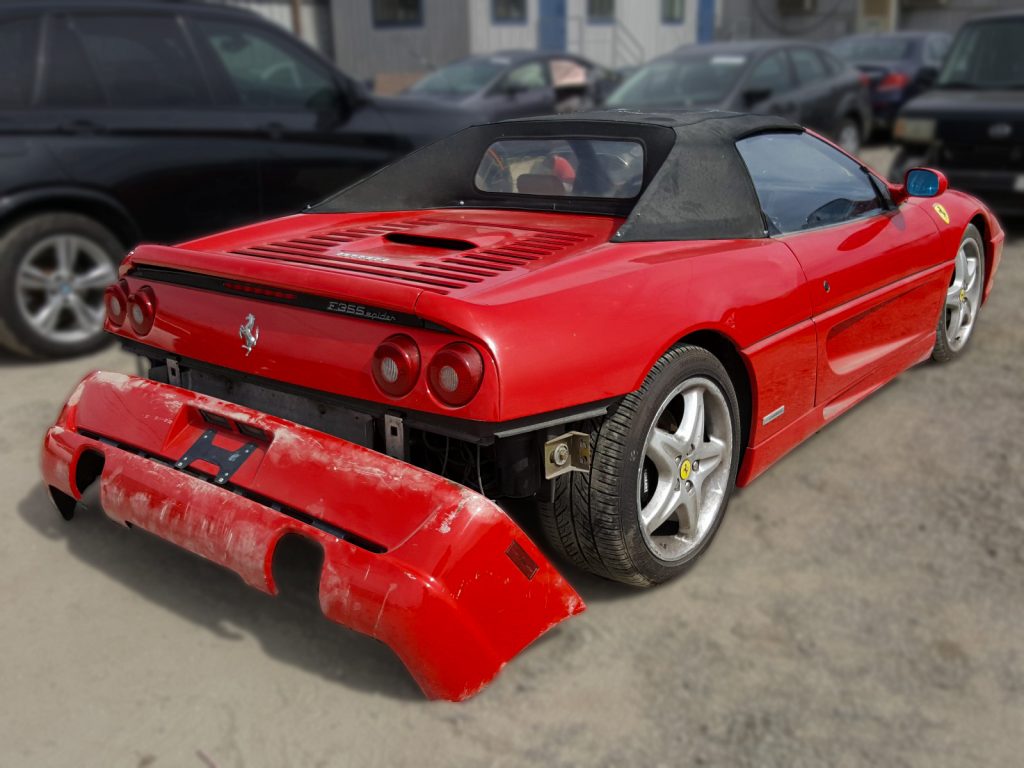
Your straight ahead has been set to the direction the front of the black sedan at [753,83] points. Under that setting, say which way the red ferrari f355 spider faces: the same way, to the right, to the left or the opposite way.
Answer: the opposite way

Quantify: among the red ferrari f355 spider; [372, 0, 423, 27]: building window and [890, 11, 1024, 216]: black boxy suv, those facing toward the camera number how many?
2

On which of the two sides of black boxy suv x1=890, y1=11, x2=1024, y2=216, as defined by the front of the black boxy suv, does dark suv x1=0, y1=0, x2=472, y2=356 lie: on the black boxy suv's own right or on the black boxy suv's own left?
on the black boxy suv's own right

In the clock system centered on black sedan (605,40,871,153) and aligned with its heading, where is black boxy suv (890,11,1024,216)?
black boxy suv (890,11,1024,216) is roughly at 9 o'clock from black sedan (605,40,871,153).

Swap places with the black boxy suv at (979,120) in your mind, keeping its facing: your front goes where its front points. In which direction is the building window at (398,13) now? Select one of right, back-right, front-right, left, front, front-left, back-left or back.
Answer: back-right

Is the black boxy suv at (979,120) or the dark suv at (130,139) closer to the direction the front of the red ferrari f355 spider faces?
the black boxy suv

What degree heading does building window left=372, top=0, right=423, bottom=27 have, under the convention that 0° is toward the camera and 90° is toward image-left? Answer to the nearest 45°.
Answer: approximately 0°

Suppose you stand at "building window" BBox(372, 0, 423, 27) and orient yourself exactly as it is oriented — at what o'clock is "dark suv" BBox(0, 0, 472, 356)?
The dark suv is roughly at 12 o'clock from the building window.

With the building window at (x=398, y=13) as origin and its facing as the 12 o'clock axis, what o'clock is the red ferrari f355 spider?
The red ferrari f355 spider is roughly at 12 o'clock from the building window.

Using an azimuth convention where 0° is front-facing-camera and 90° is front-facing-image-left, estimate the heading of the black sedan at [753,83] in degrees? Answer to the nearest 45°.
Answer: approximately 45°

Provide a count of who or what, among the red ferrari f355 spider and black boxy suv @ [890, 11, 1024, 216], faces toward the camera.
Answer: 1

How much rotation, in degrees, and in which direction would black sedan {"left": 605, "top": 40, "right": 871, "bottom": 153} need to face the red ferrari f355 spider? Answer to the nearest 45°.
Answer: approximately 45° to its left
